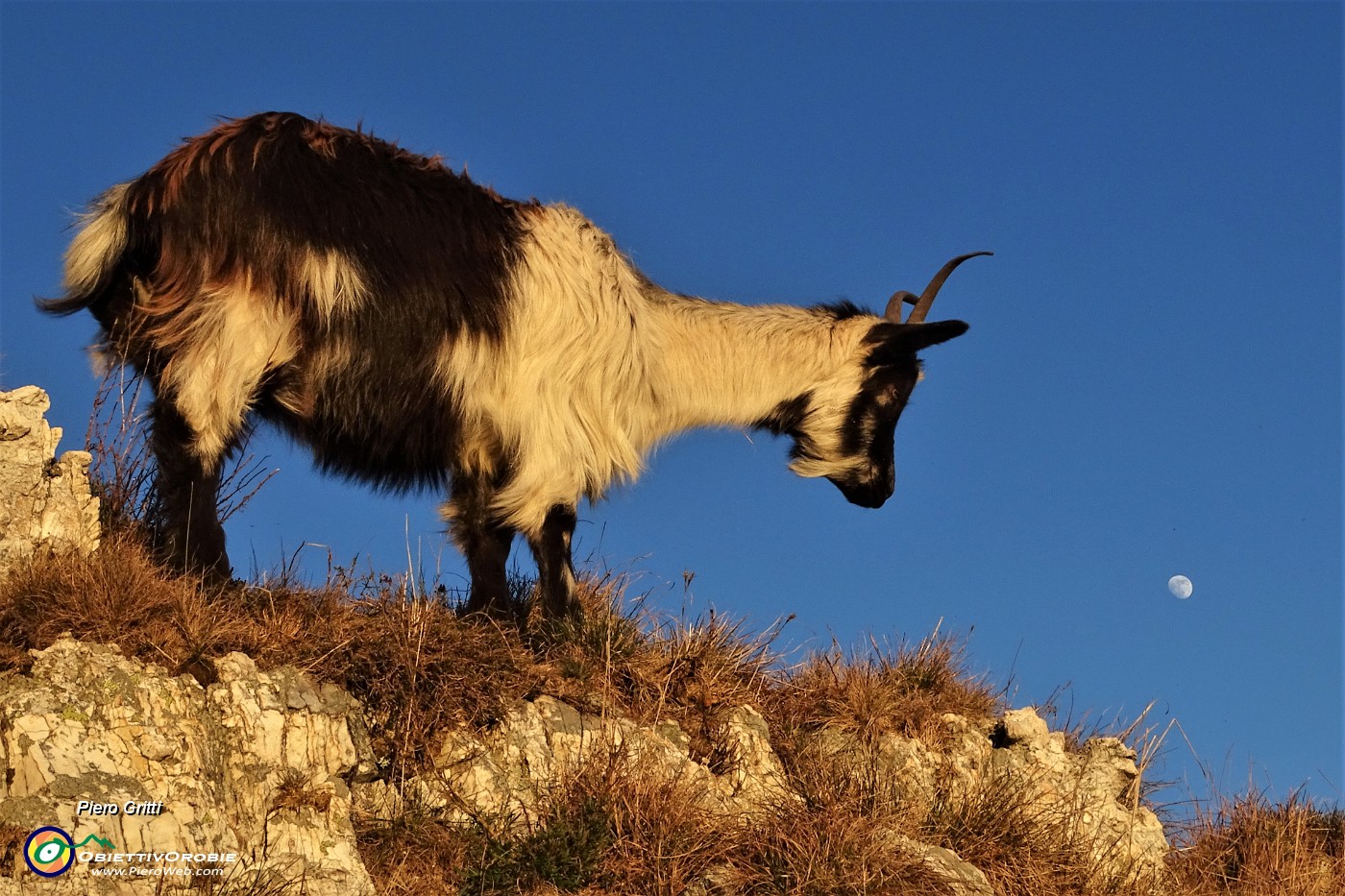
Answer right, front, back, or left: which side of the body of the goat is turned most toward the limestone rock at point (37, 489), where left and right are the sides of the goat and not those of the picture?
back

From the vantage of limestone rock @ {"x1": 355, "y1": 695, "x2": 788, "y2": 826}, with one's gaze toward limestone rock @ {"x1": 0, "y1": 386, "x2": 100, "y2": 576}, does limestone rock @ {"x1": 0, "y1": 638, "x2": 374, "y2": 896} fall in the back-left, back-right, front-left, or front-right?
front-left

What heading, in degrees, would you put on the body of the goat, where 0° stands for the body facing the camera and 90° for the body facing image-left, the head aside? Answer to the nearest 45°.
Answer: approximately 270°
